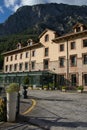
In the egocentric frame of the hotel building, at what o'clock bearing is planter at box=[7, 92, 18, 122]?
The planter is roughly at 11 o'clock from the hotel building.

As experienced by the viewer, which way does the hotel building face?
facing the viewer and to the left of the viewer
